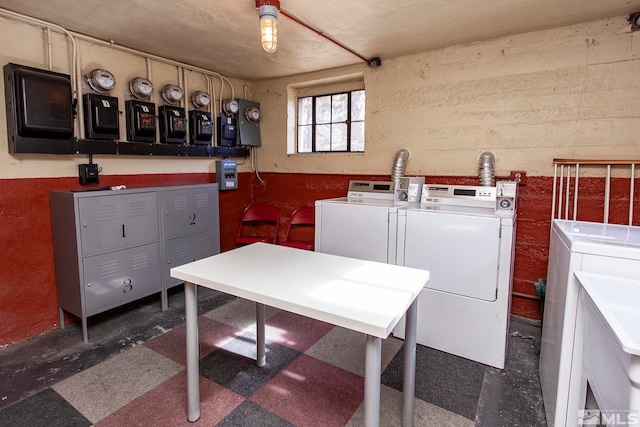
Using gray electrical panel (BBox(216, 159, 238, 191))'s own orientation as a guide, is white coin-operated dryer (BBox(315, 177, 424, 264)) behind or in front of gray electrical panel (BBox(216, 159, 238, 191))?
in front

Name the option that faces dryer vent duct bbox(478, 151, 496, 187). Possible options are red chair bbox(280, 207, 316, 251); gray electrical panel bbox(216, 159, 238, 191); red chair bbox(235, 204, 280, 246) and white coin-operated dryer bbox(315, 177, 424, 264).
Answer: the gray electrical panel

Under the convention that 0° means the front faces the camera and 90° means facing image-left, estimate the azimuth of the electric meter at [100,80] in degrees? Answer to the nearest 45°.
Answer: approximately 315°

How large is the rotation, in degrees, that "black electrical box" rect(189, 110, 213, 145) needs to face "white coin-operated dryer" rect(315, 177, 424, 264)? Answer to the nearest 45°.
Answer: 0° — it already faces it

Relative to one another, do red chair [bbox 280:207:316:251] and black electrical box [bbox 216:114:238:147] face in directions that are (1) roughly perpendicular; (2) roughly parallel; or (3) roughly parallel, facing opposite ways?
roughly perpendicular

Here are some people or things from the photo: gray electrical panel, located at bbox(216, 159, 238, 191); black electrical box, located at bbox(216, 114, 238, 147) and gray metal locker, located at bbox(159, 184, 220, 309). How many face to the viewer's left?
0

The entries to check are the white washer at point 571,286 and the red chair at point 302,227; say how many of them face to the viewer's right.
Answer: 0

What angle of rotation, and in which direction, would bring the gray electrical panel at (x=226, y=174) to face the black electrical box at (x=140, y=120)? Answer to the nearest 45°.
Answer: approximately 90° to its right

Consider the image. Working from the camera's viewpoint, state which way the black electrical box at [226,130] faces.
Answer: facing the viewer and to the right of the viewer

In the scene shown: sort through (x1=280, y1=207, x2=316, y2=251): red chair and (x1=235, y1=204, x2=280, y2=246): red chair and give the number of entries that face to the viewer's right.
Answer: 0

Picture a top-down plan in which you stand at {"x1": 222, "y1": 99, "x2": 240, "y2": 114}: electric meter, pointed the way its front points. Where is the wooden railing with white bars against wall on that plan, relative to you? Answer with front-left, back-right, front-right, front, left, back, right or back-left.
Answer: front

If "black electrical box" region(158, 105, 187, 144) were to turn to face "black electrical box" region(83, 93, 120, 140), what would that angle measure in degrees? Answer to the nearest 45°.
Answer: approximately 90° to its right

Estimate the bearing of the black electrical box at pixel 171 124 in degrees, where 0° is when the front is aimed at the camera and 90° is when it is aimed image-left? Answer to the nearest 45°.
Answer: approximately 315°

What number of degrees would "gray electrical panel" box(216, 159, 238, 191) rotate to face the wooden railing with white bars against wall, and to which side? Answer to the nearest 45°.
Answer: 0° — it already faces it

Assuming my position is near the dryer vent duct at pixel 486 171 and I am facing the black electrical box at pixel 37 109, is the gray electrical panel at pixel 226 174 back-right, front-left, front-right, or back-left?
front-right
